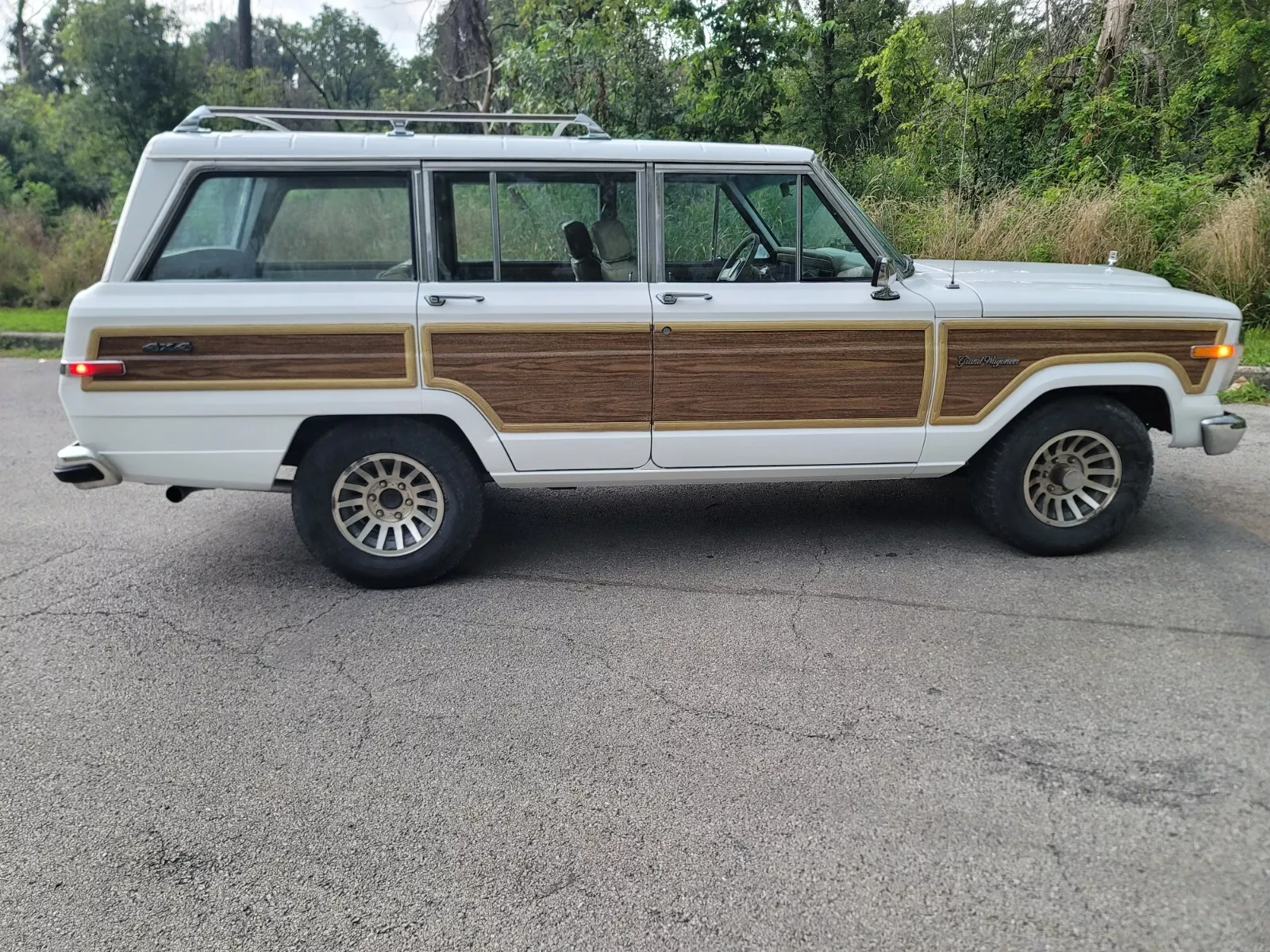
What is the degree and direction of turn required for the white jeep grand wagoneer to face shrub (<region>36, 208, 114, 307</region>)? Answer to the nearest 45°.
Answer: approximately 135° to its left

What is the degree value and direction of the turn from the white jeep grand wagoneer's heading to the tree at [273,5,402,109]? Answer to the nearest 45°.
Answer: approximately 90° to its left

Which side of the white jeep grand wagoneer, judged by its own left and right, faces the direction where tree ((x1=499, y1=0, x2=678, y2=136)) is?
left

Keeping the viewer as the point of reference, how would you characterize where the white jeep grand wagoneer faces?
facing to the right of the viewer

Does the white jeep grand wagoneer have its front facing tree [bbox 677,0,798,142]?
no

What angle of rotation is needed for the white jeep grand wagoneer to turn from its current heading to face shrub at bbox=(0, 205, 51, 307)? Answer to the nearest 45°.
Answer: approximately 135° to its left

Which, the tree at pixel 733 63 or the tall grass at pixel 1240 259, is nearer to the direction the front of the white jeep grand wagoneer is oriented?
the tall grass

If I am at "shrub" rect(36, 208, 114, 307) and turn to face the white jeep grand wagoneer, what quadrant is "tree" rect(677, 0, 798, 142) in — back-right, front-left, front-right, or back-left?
front-left

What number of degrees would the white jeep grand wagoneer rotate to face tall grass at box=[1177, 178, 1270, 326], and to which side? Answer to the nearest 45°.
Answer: approximately 45° to its left

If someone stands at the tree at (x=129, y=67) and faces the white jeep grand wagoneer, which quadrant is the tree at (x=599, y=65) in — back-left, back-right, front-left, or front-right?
front-left

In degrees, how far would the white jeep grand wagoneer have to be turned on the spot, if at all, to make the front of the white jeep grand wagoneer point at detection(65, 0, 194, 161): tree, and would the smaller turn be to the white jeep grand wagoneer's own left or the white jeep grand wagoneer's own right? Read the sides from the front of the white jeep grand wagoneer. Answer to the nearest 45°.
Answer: approximately 135° to the white jeep grand wagoneer's own left
